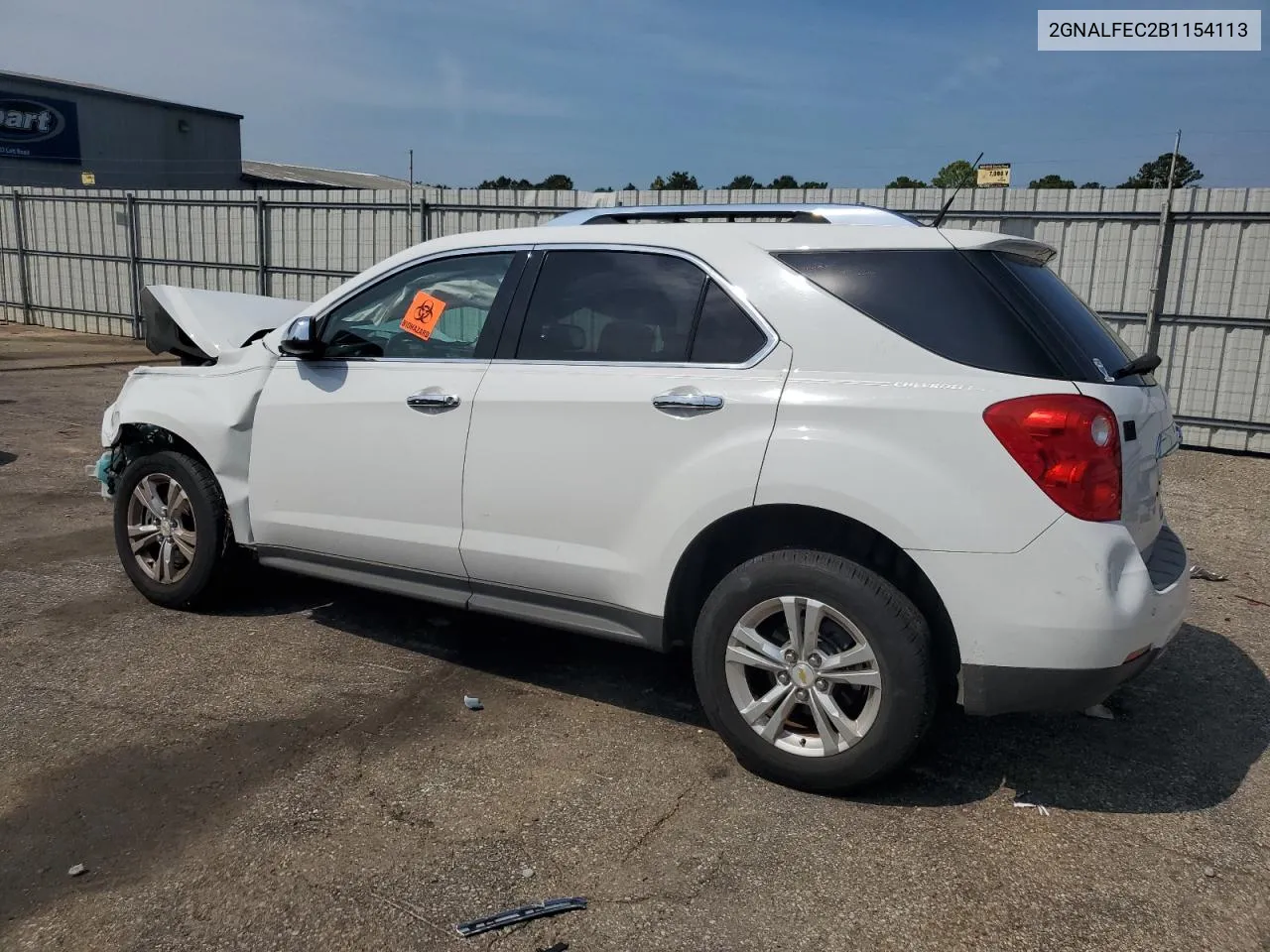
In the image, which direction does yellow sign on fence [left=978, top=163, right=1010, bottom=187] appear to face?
toward the camera

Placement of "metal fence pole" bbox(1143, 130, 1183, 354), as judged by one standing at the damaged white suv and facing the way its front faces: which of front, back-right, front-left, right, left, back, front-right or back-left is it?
right

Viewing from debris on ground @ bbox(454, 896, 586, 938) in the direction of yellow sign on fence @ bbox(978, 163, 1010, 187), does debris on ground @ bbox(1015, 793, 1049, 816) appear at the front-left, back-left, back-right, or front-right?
front-right

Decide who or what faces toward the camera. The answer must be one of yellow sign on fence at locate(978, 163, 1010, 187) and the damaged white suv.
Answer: the yellow sign on fence

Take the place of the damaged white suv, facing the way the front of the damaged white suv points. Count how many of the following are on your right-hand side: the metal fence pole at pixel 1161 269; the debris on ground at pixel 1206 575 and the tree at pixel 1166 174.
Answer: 3

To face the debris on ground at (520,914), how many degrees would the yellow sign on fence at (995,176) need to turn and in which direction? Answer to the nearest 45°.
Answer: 0° — it already faces it

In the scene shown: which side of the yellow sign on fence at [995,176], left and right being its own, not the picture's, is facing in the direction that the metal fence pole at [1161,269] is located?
left

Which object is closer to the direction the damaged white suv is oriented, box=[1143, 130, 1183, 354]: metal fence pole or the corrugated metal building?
the corrugated metal building

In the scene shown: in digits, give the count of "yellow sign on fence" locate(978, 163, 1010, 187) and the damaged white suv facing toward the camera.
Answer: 1

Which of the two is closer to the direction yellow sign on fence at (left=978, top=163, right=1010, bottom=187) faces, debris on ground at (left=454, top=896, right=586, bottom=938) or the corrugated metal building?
the debris on ground

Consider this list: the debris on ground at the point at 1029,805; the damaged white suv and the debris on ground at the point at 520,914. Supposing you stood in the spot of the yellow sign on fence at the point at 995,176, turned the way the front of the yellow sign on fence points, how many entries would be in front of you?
3

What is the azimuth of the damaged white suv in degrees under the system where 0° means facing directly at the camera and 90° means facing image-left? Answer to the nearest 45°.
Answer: approximately 135°
